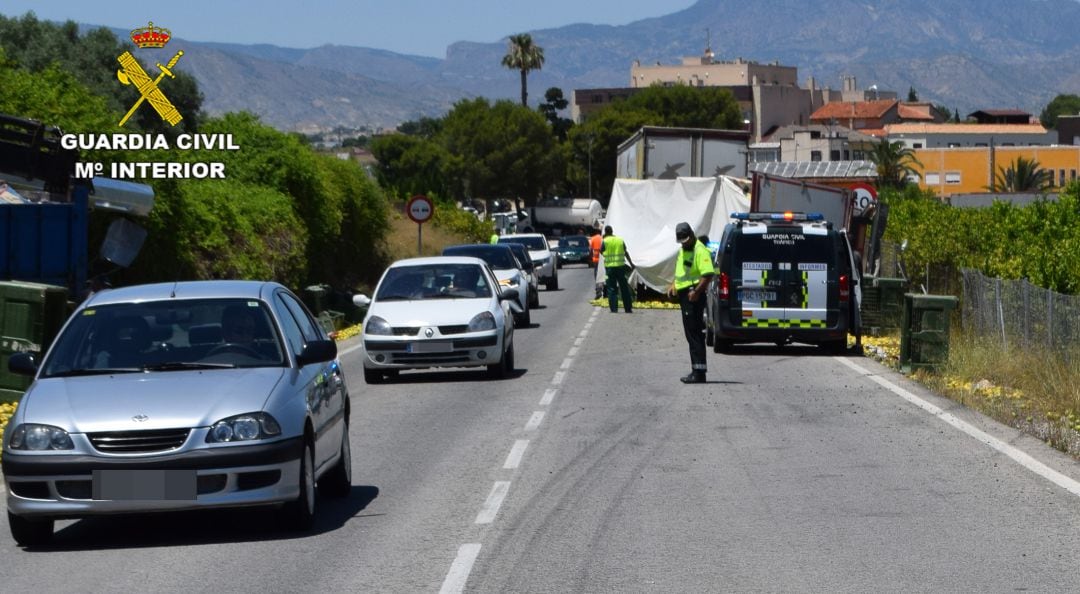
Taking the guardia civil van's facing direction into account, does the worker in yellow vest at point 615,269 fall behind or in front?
in front

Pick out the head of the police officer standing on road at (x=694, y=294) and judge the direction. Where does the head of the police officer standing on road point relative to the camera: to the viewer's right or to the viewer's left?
to the viewer's left

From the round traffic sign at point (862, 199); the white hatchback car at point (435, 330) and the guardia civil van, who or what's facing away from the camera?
the guardia civil van

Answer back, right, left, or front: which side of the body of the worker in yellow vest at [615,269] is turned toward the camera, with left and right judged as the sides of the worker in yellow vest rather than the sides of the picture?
back

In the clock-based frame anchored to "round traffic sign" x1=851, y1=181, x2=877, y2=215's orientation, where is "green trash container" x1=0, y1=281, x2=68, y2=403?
The green trash container is roughly at 1 o'clock from the round traffic sign.

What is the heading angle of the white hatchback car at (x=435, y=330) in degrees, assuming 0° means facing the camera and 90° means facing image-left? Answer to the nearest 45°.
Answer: approximately 0°

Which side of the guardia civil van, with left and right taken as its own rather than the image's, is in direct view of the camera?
back

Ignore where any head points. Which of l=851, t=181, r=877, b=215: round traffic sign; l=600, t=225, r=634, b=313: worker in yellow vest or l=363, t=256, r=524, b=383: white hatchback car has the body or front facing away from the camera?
the worker in yellow vest

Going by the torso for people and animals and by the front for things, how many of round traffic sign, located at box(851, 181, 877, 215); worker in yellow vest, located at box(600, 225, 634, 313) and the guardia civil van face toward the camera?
1

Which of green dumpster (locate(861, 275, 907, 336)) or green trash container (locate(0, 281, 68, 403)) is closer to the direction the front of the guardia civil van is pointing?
the green dumpster
